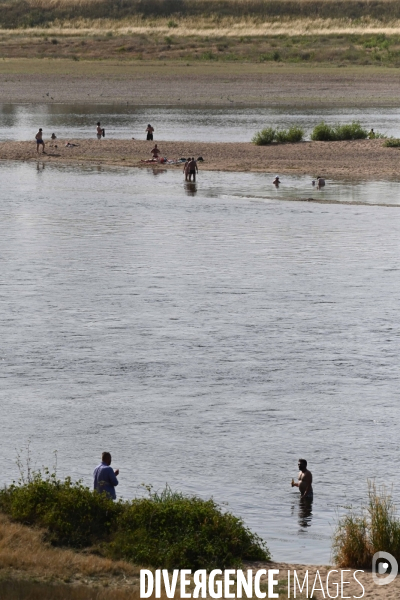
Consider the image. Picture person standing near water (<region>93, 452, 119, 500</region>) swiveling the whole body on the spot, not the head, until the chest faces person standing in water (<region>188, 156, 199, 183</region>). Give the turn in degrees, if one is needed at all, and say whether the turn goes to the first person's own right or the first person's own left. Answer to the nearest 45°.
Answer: approximately 45° to the first person's own left

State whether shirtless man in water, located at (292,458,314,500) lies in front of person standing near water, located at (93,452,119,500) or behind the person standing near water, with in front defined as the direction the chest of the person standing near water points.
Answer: in front

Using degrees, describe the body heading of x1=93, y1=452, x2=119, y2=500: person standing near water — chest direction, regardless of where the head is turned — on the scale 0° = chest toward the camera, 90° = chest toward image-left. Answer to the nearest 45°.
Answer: approximately 225°

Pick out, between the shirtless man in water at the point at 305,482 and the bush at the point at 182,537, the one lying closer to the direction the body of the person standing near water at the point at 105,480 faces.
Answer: the shirtless man in water
